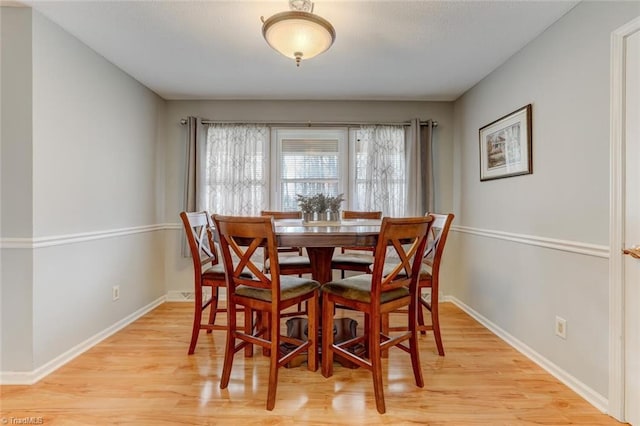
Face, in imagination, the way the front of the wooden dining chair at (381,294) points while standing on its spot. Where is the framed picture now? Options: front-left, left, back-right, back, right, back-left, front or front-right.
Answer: right

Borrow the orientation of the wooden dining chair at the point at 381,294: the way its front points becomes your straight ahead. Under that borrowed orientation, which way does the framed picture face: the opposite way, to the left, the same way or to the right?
to the left

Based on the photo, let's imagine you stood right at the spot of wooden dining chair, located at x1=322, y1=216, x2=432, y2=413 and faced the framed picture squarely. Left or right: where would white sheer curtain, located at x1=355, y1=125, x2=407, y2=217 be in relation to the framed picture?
left

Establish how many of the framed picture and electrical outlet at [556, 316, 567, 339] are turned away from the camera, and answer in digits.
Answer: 0

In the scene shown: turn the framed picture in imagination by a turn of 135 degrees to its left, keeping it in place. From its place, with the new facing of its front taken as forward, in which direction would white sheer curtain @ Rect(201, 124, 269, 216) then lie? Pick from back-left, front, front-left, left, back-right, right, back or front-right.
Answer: back

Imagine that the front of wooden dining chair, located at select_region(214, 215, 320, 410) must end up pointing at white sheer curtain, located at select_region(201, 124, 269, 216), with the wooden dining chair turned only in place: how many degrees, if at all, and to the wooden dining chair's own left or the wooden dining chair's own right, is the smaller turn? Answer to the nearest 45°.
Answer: approximately 45° to the wooden dining chair's own left

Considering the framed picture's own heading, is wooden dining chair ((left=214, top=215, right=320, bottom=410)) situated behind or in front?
in front

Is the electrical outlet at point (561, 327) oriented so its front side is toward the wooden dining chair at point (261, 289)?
yes

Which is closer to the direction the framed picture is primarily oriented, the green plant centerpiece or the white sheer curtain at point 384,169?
the green plant centerpiece

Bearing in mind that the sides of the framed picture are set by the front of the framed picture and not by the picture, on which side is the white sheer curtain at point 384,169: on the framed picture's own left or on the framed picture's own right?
on the framed picture's own right

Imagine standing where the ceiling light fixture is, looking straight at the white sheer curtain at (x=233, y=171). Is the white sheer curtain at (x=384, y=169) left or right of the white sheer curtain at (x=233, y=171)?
right

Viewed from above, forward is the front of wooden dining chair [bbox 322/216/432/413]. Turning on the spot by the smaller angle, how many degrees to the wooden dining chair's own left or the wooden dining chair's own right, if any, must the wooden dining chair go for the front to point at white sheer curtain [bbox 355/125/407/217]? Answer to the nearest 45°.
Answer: approximately 45° to the wooden dining chair's own right

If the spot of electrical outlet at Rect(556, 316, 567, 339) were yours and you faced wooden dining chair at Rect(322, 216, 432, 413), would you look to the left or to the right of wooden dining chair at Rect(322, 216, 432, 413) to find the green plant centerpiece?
right

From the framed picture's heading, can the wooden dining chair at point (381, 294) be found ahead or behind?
ahead

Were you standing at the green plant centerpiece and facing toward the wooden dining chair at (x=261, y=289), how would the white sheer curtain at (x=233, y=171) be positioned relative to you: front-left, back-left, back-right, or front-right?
back-right

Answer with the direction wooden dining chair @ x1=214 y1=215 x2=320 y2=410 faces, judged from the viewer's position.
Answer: facing away from the viewer and to the right of the viewer
